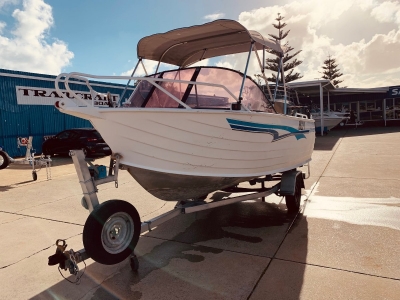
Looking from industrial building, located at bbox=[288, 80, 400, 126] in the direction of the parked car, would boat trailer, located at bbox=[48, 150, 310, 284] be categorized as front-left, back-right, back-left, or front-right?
front-left

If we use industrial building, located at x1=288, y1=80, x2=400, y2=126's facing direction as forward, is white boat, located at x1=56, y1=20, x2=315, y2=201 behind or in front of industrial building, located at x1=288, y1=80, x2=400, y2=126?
in front

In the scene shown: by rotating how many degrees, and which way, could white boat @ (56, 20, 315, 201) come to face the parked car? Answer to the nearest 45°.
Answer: approximately 90° to its right

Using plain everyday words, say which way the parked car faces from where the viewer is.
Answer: facing away from the viewer and to the left of the viewer

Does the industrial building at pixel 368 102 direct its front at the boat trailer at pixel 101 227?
yes

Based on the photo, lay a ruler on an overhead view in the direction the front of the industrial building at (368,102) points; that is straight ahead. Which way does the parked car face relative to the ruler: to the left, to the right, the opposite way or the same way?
to the right

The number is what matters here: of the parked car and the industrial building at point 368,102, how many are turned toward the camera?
1

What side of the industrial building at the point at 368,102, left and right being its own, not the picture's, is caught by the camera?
front

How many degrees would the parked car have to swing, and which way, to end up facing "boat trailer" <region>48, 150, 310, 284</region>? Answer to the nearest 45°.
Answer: approximately 135° to its left

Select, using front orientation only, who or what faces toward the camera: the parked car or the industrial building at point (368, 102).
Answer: the industrial building

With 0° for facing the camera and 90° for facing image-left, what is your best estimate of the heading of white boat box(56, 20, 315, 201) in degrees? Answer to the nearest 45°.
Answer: approximately 45°

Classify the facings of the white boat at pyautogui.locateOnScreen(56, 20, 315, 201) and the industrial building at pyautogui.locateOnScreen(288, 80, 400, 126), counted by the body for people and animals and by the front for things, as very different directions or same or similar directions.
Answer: same or similar directions

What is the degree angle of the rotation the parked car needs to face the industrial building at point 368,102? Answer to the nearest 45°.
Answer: approximately 135° to its right

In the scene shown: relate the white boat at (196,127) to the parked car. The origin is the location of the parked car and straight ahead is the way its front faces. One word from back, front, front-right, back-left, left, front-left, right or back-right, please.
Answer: back-left

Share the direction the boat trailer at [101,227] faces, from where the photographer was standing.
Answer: facing the viewer and to the left of the viewer
